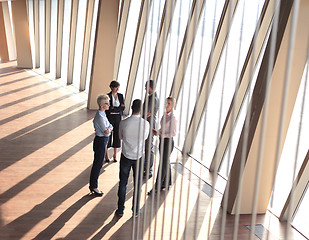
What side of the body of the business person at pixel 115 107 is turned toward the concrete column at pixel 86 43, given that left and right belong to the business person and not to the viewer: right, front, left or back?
back

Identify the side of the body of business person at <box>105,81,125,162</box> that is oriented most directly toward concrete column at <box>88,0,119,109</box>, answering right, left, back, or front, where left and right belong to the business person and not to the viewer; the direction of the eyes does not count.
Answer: back

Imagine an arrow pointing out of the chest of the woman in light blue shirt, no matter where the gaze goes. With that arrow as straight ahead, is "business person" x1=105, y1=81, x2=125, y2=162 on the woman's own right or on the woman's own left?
on the woman's own left

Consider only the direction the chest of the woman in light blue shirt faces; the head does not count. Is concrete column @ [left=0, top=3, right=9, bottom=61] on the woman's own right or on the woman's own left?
on the woman's own left

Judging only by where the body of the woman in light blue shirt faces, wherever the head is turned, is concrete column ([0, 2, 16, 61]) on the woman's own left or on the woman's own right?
on the woman's own left
